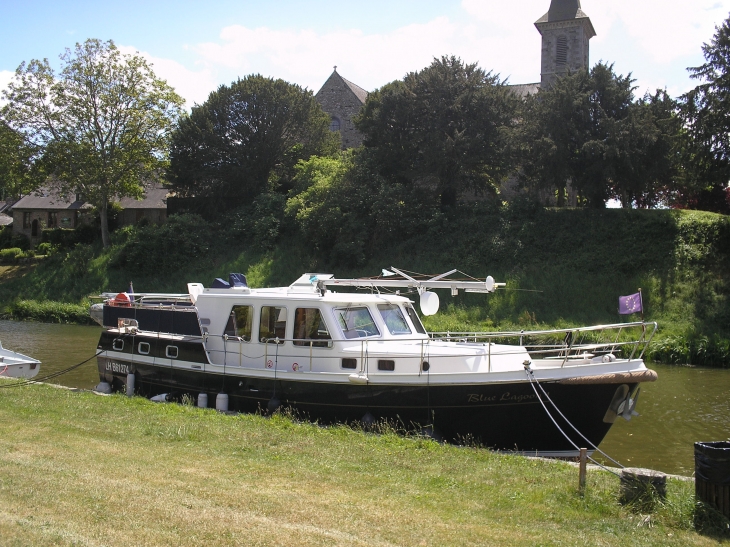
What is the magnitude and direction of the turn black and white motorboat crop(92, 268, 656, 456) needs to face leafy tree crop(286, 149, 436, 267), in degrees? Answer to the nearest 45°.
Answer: approximately 135° to its left

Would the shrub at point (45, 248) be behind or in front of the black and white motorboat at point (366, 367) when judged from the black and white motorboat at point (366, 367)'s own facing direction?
behind

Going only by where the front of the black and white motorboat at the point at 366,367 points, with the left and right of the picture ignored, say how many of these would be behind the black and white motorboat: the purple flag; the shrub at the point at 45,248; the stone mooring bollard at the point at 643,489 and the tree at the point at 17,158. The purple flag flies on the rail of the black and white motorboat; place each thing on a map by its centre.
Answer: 2

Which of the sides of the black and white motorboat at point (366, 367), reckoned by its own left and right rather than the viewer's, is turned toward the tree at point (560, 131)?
left

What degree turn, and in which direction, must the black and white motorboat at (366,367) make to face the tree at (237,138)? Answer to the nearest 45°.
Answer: approximately 135° to its left

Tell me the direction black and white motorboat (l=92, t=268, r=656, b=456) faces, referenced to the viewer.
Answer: facing the viewer and to the right of the viewer

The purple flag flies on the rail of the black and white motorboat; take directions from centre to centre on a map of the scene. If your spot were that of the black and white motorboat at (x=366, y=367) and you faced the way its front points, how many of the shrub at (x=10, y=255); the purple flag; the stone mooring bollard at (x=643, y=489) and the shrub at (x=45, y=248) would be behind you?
2

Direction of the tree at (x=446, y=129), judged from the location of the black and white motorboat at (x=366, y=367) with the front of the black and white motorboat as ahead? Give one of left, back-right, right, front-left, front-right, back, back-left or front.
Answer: back-left

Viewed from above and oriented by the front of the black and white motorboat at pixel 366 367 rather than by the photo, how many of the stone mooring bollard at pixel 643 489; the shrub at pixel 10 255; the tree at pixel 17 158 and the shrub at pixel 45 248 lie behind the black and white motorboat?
3

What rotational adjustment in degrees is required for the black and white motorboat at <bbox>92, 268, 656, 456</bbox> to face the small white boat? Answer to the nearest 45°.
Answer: approximately 180°
